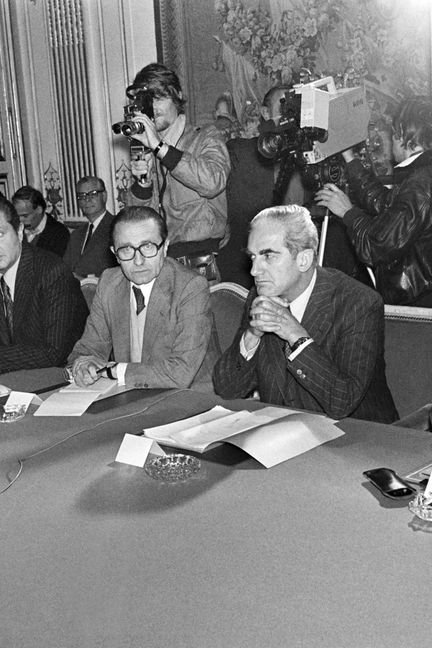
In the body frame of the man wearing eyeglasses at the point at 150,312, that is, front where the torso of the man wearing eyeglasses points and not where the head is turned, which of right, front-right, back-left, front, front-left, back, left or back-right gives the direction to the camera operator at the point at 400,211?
back

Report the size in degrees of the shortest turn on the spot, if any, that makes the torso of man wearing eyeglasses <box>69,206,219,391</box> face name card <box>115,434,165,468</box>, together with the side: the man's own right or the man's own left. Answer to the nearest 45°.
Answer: approximately 45° to the man's own left

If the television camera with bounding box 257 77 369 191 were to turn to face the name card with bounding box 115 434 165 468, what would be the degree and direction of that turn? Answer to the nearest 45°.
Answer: approximately 45° to its left

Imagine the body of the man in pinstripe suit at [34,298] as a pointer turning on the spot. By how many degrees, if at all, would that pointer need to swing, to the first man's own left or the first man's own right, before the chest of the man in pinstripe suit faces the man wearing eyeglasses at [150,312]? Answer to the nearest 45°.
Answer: approximately 90° to the first man's own left

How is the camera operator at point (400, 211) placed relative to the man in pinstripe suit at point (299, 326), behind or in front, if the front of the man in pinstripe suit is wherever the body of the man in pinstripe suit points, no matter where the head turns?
behind

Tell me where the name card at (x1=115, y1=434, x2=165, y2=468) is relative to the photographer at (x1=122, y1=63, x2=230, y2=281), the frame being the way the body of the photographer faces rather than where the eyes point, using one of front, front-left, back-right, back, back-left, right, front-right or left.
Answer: front-left

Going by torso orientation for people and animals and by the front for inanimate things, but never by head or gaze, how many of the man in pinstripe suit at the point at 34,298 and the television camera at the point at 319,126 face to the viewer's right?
0

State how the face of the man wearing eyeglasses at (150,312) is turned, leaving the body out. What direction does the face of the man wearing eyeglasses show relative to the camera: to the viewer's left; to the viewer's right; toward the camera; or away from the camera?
toward the camera

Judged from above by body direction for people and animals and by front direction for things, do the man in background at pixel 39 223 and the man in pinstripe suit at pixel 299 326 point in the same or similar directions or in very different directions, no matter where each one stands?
same or similar directions

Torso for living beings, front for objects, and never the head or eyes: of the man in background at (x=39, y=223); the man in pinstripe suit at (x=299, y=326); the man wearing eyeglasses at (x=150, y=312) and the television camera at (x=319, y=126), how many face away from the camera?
0

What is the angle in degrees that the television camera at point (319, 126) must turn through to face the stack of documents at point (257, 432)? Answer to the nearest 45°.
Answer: approximately 45° to its left

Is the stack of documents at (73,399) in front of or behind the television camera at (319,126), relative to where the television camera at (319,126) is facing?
in front

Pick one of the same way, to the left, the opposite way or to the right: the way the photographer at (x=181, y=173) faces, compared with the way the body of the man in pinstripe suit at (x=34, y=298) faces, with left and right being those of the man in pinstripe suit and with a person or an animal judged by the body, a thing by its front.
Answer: the same way

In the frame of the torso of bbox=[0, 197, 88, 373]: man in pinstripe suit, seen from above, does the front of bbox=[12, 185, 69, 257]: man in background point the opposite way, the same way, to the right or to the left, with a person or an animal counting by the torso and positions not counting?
the same way

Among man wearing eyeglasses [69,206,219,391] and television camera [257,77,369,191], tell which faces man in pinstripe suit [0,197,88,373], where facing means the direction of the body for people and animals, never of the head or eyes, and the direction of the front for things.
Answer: the television camera
